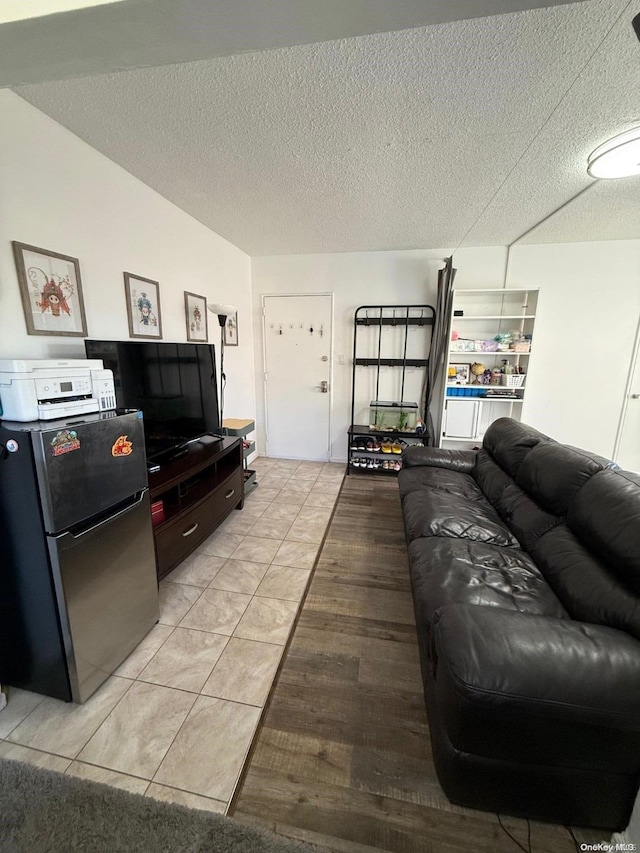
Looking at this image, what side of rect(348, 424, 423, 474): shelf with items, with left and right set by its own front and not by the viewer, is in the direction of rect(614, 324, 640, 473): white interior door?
left

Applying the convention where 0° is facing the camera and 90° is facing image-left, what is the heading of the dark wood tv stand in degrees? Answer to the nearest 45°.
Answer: approximately 315°

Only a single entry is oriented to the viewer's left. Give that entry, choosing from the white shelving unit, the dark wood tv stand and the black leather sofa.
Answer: the black leather sofa

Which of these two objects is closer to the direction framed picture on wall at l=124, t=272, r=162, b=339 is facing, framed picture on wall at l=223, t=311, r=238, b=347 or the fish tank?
the fish tank

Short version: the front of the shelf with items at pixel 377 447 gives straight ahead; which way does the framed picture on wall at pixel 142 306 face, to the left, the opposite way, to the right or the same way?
to the left

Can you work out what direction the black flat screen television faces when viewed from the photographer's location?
facing the viewer and to the right of the viewer

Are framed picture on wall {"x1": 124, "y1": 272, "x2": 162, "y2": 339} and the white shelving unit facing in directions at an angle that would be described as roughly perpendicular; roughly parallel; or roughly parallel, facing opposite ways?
roughly perpendicular

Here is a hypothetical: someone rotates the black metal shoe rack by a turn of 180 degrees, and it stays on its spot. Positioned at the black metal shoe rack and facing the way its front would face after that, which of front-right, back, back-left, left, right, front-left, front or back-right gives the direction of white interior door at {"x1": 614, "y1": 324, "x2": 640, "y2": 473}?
right

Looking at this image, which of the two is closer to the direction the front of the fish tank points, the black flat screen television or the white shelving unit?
the black flat screen television

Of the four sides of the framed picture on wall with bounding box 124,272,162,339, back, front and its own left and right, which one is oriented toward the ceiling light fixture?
front

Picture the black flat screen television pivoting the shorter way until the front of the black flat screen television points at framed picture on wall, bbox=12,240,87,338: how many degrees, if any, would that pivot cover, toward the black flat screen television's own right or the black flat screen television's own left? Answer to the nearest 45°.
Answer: approximately 90° to the black flat screen television's own right

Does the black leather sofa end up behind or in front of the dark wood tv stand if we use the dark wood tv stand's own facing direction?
in front

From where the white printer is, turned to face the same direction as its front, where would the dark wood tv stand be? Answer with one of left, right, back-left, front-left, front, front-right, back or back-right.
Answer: left

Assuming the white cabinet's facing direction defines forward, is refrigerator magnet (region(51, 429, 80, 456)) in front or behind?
in front

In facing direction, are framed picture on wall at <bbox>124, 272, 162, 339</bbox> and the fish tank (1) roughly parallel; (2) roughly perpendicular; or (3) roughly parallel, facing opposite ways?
roughly perpendicular
